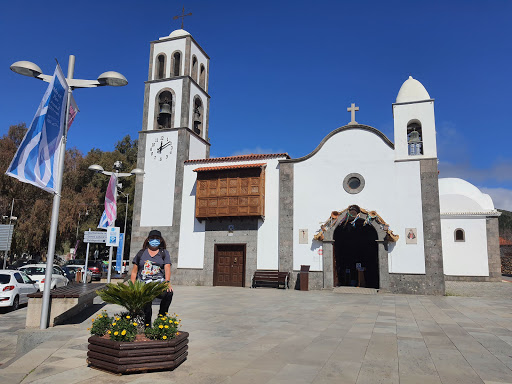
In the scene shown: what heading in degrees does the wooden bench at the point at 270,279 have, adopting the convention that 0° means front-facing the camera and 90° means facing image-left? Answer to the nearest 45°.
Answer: approximately 0°

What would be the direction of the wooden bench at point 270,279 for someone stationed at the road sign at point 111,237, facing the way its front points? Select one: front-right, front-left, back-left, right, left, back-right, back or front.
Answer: left

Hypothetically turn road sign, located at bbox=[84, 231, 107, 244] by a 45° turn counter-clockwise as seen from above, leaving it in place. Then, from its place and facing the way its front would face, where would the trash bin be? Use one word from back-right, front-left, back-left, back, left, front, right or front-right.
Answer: front-left

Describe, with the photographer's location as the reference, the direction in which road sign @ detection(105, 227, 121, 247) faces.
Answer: facing the viewer

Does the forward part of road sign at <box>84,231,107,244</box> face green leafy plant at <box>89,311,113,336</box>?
yes

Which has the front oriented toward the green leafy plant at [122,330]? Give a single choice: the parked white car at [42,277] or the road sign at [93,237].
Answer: the road sign

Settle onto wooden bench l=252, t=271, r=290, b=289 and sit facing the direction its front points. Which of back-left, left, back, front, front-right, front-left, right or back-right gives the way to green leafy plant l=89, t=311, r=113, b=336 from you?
front

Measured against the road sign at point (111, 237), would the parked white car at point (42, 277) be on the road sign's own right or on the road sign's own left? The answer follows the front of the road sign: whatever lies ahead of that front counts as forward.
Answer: on the road sign's own right

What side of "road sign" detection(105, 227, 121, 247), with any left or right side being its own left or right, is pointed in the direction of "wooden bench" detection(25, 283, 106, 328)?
front

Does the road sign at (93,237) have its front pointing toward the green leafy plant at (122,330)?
yes

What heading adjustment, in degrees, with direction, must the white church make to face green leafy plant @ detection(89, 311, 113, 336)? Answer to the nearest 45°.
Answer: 0° — it already faces it
